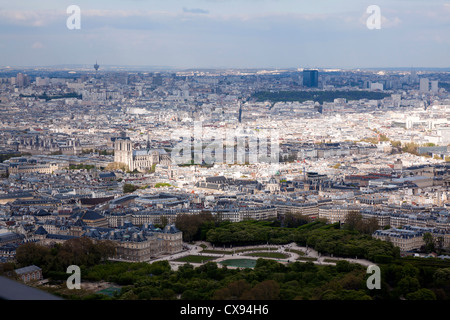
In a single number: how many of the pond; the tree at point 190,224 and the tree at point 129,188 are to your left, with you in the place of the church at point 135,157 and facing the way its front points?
3

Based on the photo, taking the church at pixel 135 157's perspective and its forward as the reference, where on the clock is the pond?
The pond is roughly at 9 o'clock from the church.

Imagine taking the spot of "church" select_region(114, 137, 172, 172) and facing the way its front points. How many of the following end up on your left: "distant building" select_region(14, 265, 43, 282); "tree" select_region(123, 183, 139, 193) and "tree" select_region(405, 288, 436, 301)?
3

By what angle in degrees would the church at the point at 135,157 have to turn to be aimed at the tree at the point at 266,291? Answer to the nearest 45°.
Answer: approximately 90° to its left

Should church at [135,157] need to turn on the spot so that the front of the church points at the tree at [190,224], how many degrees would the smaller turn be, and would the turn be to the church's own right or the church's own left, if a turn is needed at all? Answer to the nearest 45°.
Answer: approximately 90° to the church's own left

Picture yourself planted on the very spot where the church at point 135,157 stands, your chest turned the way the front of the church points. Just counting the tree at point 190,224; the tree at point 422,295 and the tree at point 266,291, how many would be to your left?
3

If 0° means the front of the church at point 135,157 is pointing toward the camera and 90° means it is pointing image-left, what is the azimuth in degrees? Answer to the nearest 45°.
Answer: approximately 90°

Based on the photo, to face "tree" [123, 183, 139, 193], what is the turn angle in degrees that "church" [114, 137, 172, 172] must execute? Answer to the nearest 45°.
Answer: approximately 90° to its left

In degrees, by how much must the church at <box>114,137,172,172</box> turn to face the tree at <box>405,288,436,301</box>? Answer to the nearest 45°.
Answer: approximately 90° to its left

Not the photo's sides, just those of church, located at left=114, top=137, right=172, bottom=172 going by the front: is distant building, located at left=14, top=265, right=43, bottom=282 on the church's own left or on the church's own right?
on the church's own left
